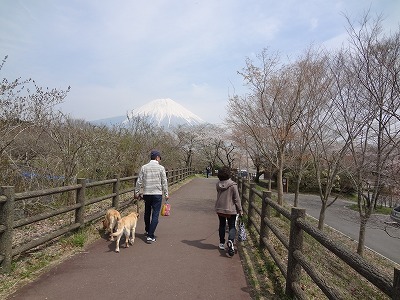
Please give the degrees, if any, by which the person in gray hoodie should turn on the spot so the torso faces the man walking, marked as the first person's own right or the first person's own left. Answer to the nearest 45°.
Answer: approximately 90° to the first person's own left

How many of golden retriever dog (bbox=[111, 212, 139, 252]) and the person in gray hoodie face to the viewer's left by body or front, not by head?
0

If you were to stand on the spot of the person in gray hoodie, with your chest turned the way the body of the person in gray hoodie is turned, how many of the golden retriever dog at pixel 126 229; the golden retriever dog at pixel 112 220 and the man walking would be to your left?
3

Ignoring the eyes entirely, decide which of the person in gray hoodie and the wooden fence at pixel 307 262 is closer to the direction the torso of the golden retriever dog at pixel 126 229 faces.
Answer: the person in gray hoodie

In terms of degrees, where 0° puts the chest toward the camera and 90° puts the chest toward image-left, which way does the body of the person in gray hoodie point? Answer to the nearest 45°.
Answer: approximately 180°

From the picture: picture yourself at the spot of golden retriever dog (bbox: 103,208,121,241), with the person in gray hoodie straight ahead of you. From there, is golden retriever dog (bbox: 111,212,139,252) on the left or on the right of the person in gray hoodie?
right

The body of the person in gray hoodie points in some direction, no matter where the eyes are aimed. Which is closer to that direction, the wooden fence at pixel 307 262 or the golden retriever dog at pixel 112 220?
the golden retriever dog

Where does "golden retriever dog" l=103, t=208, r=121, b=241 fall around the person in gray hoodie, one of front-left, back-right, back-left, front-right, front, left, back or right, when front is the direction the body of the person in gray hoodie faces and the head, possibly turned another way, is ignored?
left

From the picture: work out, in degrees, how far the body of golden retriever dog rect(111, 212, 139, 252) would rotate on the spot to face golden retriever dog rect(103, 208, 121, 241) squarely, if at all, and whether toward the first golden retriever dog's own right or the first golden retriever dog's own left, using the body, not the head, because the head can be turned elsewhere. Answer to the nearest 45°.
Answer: approximately 90° to the first golden retriever dog's own left

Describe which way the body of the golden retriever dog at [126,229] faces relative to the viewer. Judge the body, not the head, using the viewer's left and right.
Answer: facing away from the viewer and to the right of the viewer

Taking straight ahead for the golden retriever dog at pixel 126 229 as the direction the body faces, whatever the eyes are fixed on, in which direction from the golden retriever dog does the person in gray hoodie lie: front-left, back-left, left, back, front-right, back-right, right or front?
front-right

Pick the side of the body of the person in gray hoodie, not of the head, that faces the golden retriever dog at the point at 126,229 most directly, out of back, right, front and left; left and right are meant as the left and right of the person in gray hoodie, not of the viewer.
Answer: left
